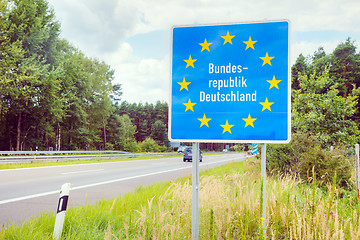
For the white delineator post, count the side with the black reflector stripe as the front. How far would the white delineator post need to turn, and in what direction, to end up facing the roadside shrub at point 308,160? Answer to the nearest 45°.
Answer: approximately 135° to its left

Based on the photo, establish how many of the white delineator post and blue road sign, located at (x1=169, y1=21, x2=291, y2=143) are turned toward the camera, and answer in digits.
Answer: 2

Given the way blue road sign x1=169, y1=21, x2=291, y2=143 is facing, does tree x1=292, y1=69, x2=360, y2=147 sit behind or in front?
behind

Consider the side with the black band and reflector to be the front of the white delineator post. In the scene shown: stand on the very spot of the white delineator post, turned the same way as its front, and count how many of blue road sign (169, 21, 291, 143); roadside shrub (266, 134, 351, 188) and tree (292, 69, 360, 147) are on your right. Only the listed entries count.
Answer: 0

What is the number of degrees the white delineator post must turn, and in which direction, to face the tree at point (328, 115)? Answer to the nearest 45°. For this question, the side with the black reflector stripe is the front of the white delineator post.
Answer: approximately 135° to its left

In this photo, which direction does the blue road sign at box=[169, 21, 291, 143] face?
toward the camera

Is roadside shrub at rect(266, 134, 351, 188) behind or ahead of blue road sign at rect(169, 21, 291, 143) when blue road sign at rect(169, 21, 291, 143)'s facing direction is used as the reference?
behind

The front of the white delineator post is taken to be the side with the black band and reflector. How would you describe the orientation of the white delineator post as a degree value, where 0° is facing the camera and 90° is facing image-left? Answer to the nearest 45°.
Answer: approximately 0°

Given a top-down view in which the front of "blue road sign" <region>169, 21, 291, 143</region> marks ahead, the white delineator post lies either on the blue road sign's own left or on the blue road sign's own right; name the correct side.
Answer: on the blue road sign's own right
